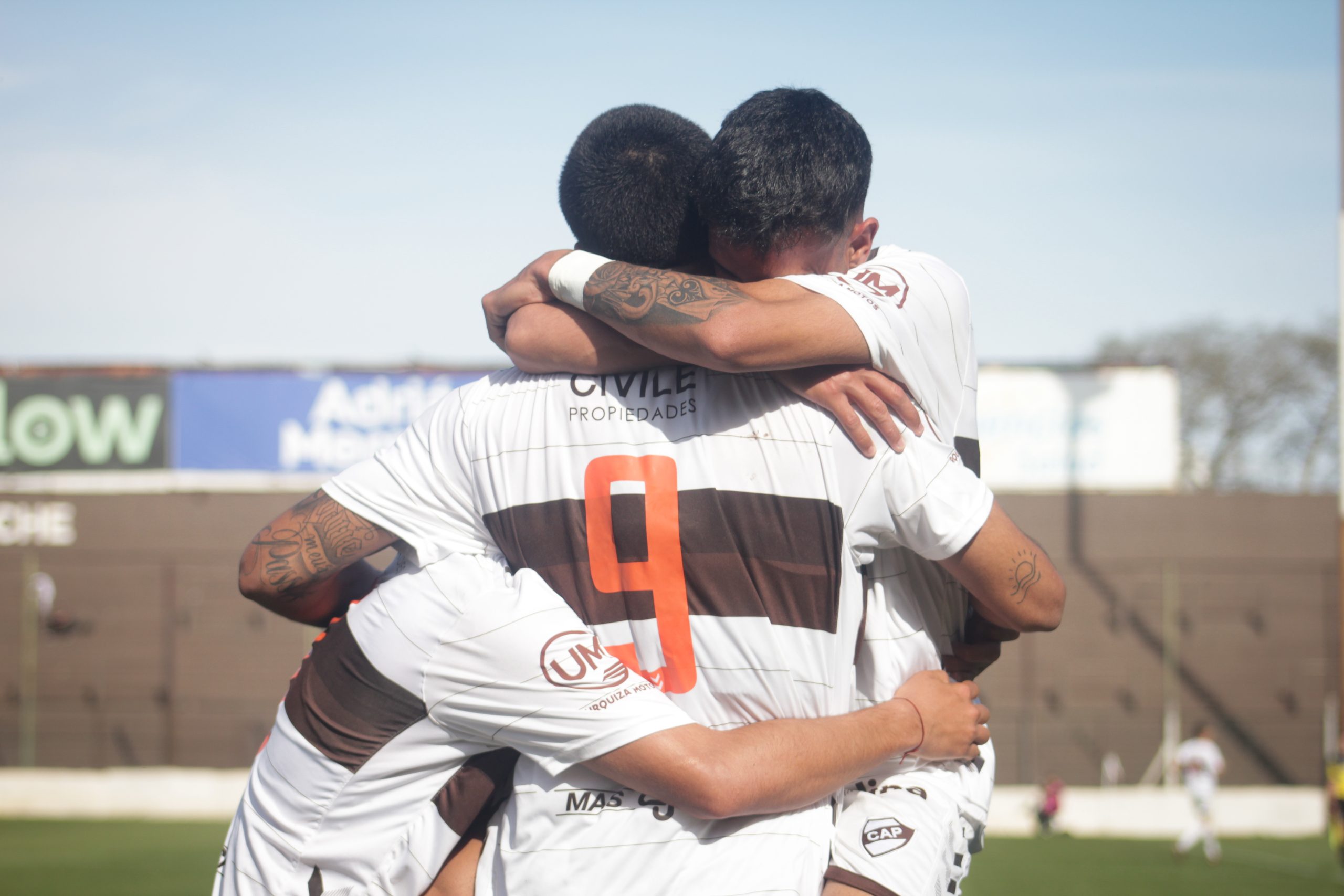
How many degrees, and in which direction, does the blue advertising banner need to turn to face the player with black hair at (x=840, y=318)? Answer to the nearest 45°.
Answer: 0° — it already faces them

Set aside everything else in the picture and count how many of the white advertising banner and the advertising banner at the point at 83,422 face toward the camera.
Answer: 2

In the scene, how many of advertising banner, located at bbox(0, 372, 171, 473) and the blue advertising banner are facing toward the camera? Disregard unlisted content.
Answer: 2

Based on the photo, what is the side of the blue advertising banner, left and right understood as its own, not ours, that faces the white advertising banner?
left

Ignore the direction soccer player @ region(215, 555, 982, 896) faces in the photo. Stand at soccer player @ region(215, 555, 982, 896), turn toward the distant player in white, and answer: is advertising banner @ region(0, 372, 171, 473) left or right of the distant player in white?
left

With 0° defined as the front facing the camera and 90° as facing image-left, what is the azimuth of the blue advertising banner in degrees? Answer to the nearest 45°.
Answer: approximately 0°

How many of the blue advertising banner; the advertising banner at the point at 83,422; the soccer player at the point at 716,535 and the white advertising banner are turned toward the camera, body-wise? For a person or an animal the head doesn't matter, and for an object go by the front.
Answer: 3

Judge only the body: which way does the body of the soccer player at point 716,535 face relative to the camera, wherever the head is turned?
away from the camera

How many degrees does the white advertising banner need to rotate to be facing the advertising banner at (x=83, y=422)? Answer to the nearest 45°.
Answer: approximately 90° to its right

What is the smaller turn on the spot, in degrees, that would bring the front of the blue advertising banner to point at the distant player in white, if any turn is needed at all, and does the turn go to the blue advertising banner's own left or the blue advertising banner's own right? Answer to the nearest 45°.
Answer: approximately 45° to the blue advertising banner's own left
